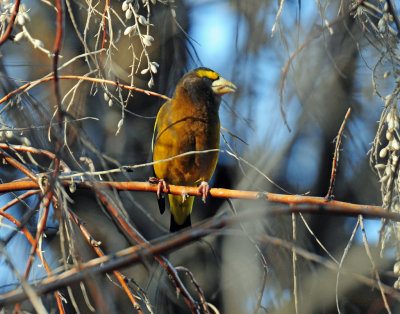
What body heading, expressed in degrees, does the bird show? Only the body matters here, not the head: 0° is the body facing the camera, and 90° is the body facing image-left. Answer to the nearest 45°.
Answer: approximately 315°

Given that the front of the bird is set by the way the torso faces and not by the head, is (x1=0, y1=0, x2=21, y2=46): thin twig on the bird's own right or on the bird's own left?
on the bird's own right
